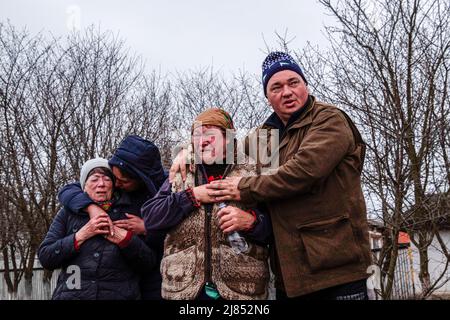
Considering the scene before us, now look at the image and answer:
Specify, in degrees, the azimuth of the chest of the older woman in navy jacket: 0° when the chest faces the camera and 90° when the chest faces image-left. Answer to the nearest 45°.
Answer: approximately 0°

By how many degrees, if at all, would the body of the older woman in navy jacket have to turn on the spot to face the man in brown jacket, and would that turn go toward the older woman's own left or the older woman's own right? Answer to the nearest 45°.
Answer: approximately 45° to the older woman's own left
